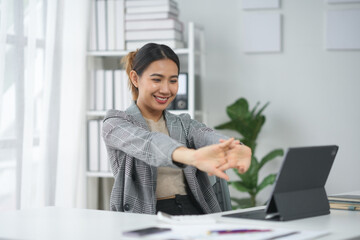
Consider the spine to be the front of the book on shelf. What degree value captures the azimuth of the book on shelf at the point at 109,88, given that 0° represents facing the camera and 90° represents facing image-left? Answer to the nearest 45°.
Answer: approximately 0°

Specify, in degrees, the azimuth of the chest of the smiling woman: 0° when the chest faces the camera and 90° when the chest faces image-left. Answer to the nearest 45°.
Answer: approximately 315°

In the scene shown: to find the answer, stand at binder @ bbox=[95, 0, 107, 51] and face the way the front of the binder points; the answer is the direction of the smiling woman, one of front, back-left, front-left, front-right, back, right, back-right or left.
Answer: front

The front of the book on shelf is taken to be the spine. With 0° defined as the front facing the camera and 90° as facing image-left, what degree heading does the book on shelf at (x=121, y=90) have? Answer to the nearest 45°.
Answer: approximately 0°

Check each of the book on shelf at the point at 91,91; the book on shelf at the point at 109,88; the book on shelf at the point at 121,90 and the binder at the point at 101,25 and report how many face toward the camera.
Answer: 4

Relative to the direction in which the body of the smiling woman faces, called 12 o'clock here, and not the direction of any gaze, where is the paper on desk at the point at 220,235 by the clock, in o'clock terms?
The paper on desk is roughly at 1 o'clock from the smiling woman.

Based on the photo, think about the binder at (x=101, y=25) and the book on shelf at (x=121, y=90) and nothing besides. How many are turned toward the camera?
2

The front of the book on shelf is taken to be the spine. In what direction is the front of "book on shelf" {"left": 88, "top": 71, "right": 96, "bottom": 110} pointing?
toward the camera

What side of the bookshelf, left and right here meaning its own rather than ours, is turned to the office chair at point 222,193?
front

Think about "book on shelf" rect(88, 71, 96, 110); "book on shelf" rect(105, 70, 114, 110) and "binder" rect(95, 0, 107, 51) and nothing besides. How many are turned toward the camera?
3

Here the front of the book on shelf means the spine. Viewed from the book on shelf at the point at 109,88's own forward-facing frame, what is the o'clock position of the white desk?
The white desk is roughly at 12 o'clock from the book on shelf.

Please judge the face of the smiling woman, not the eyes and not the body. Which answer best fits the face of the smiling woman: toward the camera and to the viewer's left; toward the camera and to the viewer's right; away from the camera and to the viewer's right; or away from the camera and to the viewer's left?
toward the camera and to the viewer's right

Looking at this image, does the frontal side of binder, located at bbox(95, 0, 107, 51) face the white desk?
yes

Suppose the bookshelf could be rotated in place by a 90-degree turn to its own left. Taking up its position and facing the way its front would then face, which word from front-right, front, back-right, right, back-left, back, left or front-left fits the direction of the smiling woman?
right
